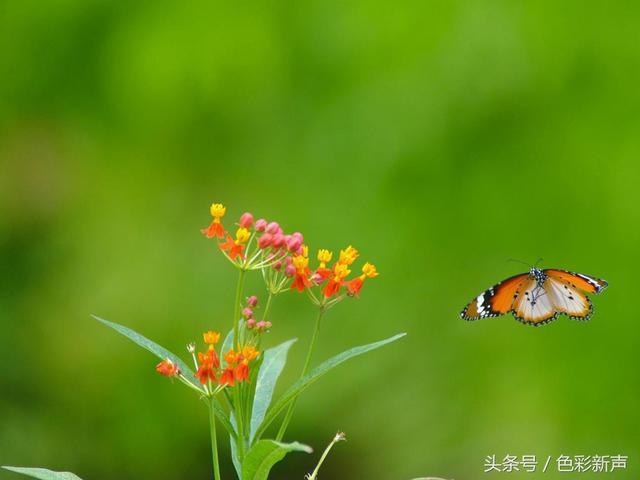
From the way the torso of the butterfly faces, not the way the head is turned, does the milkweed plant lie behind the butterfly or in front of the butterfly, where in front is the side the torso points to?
in front
